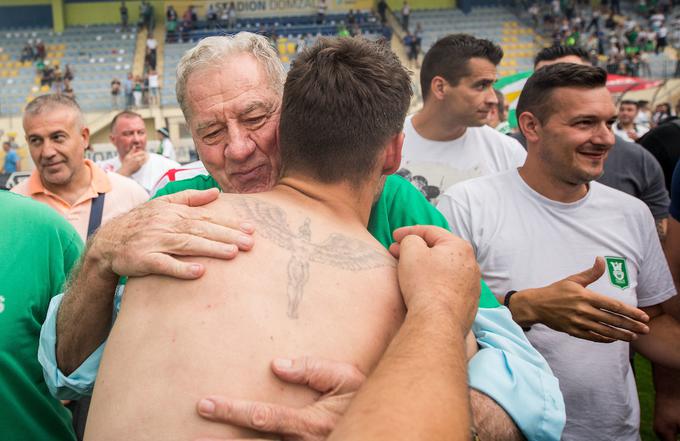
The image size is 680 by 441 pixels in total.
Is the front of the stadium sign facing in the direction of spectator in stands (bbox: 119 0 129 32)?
no

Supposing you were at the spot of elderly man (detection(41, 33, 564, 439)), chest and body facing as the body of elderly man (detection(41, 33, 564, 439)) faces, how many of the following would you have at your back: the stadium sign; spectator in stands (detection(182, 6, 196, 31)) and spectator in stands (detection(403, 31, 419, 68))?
3

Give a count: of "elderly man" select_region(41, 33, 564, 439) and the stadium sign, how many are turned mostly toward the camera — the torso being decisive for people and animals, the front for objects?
2

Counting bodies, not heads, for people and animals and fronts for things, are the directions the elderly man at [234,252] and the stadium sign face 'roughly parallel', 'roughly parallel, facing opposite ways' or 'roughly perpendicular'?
roughly parallel

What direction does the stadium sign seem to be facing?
toward the camera

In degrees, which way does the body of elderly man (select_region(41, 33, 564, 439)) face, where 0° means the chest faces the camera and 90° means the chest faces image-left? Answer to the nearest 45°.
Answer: approximately 0°

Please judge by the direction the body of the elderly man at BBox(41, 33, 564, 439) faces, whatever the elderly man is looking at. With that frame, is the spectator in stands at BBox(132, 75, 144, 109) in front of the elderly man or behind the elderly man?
behind

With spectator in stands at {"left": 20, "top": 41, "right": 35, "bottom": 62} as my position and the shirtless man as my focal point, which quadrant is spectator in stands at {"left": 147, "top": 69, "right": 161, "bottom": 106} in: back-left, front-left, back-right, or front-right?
front-left

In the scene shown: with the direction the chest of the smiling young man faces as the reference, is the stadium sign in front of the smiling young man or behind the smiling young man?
behind

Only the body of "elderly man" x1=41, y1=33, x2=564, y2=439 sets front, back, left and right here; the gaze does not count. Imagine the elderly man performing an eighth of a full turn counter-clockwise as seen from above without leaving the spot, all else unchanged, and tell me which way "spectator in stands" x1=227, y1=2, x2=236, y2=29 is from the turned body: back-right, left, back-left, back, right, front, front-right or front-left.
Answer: back-left

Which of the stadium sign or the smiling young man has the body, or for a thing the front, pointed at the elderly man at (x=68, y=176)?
the stadium sign

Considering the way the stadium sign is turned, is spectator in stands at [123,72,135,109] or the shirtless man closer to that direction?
the shirtless man

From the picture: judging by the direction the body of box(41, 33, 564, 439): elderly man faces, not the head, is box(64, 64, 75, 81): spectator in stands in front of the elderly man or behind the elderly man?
behind

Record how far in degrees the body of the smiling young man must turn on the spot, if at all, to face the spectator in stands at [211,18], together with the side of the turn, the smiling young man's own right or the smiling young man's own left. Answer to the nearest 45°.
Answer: approximately 180°

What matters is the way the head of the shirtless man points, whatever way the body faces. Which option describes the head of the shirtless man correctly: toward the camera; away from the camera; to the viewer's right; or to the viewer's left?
away from the camera

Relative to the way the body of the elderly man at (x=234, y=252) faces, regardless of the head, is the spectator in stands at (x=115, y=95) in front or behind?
behind

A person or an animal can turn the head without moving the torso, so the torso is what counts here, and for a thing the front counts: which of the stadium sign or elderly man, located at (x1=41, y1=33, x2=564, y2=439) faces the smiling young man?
the stadium sign

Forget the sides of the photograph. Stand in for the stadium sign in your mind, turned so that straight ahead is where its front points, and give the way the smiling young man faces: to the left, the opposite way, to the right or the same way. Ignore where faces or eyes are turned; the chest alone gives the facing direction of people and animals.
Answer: the same way

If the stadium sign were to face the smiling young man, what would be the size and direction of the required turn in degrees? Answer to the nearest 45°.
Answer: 0° — it already faces them

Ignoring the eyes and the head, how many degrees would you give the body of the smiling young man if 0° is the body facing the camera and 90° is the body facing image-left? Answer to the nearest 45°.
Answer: approximately 315°

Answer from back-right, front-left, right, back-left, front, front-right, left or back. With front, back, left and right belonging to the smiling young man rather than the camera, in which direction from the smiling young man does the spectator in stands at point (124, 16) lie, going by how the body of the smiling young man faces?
back

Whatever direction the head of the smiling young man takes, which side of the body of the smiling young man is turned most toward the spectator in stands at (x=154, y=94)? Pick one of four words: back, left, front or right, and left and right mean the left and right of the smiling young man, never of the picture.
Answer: back
